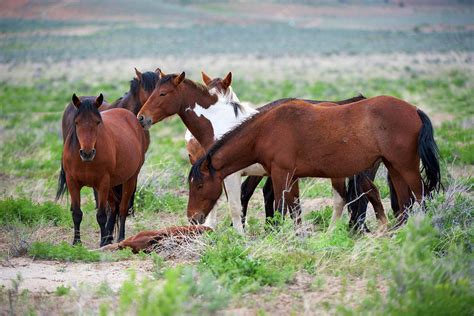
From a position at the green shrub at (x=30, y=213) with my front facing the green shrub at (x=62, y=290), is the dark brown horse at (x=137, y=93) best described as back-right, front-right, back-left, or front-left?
back-left

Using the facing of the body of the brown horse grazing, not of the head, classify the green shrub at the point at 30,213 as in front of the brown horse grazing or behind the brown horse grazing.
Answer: in front

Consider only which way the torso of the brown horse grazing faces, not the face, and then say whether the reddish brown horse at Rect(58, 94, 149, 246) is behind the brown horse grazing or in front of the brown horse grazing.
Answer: in front

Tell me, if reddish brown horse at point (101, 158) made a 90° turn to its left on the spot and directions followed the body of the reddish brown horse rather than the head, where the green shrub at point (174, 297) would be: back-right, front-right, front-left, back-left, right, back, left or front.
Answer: front-right

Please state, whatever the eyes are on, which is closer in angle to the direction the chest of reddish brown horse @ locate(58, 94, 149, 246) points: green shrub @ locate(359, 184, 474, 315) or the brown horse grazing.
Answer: the green shrub

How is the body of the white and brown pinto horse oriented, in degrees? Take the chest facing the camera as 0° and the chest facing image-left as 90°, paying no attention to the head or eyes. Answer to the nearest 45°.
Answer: approximately 90°

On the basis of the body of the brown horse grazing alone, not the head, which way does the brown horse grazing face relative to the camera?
to the viewer's left

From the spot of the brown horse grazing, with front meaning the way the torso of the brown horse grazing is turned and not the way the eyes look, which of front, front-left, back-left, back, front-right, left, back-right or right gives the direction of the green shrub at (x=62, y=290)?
front-left

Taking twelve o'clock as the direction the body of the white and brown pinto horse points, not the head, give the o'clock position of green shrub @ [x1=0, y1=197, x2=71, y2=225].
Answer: The green shrub is roughly at 12 o'clock from the white and brown pinto horse.

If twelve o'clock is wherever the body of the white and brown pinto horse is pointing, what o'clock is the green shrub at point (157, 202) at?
The green shrub is roughly at 2 o'clock from the white and brown pinto horse.

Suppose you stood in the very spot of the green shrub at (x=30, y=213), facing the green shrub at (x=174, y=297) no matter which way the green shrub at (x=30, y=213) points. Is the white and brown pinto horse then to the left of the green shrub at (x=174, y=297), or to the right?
left

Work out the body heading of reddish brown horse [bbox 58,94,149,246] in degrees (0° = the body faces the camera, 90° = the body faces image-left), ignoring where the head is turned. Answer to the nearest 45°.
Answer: approximately 45°
